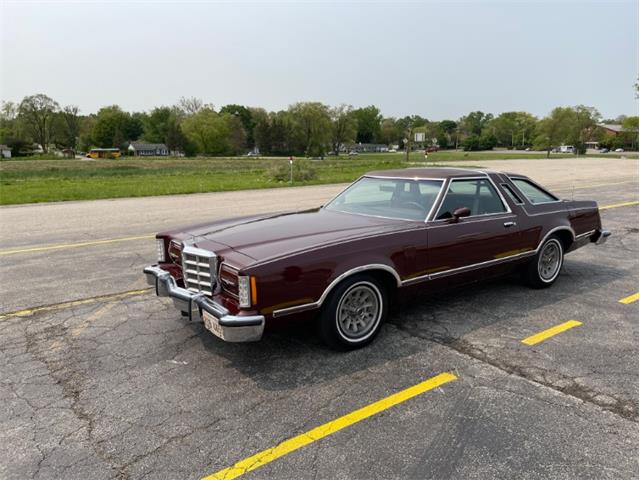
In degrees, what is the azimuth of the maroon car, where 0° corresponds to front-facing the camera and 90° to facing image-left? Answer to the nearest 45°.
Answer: approximately 45°

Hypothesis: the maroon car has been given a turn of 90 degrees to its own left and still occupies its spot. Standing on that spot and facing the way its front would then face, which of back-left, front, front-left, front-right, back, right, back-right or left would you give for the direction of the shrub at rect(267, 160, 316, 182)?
back-left
